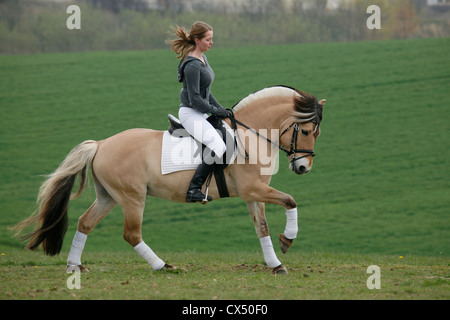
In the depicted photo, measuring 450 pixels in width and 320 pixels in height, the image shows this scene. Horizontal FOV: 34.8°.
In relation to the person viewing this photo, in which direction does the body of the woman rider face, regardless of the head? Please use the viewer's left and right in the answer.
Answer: facing to the right of the viewer

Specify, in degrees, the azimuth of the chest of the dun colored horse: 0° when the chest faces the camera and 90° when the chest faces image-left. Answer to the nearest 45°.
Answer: approximately 270°

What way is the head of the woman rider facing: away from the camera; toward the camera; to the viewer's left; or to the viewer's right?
to the viewer's right
